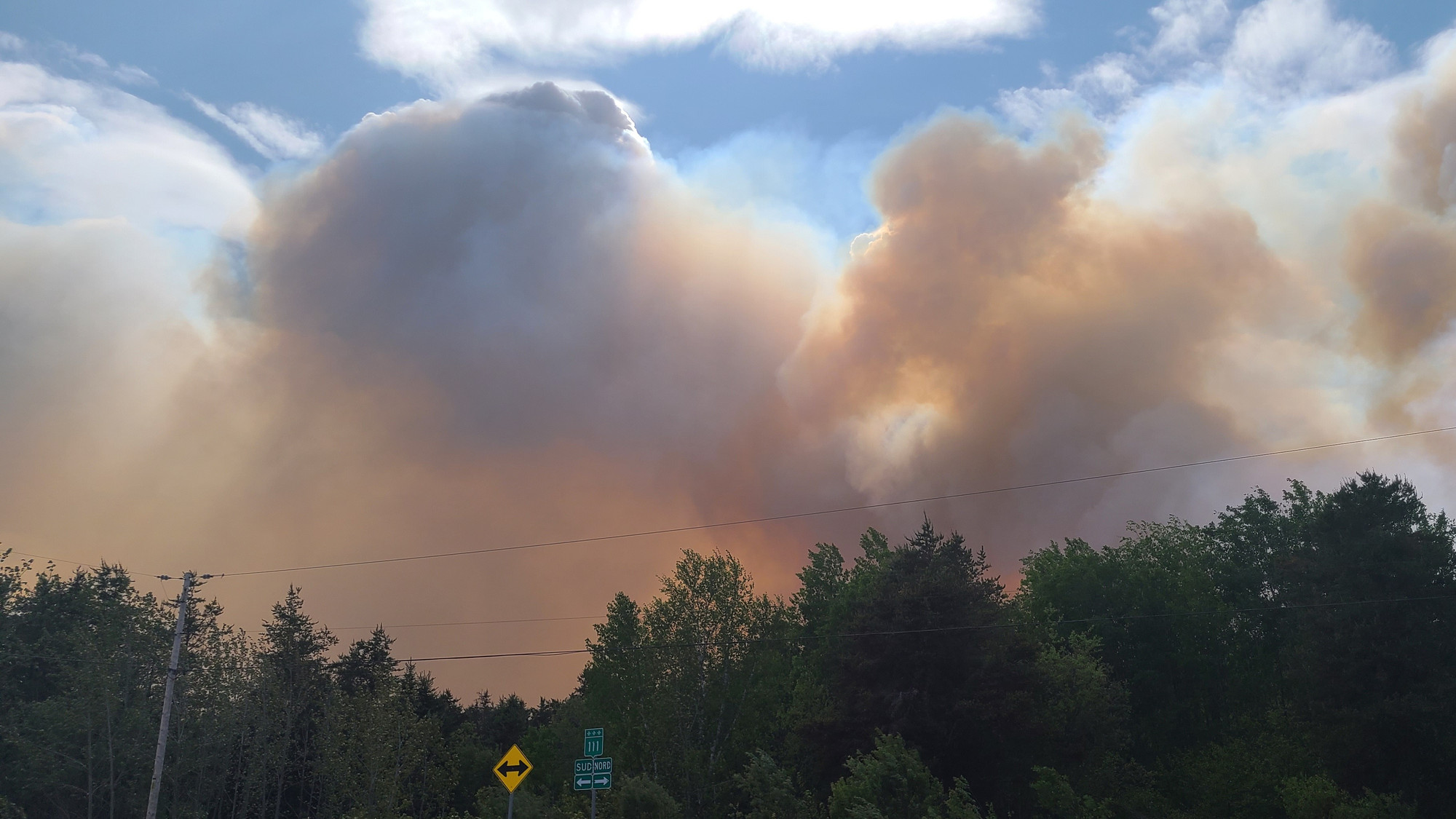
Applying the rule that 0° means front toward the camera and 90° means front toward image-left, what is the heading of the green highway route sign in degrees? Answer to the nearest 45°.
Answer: approximately 0°

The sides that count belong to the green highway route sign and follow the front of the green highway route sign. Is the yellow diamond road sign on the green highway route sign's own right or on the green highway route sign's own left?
on the green highway route sign's own right

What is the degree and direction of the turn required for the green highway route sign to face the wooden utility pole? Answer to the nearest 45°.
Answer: approximately 135° to its right
